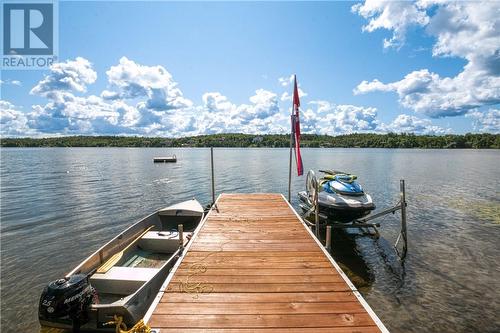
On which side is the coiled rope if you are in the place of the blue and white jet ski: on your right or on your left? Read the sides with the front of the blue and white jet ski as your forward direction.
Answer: on your right

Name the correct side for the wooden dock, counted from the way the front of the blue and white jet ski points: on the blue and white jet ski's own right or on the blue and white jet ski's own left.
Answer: on the blue and white jet ski's own right

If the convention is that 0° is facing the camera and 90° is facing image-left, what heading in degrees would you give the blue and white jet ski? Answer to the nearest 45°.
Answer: approximately 315°
